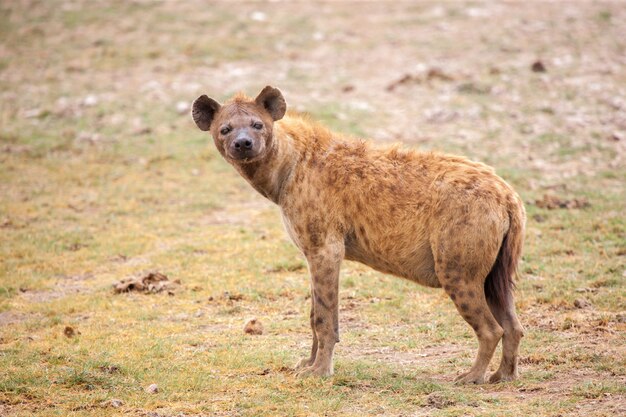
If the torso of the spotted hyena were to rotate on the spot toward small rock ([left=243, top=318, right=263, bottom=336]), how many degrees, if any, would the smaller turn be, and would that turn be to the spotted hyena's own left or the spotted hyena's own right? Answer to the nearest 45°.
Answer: approximately 45° to the spotted hyena's own right

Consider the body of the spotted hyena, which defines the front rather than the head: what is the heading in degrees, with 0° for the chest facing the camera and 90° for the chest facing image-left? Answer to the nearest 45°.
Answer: approximately 90°

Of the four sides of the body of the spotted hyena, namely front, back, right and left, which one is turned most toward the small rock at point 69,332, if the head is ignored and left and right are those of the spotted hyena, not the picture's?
front

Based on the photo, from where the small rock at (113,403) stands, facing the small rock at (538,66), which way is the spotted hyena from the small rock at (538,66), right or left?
right

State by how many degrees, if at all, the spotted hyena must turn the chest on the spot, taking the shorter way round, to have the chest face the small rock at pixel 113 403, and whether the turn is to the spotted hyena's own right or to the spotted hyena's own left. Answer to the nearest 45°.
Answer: approximately 45° to the spotted hyena's own left

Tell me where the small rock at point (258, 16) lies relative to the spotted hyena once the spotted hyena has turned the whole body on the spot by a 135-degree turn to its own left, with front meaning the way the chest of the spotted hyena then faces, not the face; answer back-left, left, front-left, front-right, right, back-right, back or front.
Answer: back-left

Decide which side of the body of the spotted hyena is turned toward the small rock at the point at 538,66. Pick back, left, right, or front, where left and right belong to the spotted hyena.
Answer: right

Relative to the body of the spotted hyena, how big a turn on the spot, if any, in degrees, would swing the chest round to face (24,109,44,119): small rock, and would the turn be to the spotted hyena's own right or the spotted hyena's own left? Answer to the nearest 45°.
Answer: approximately 45° to the spotted hyena's own right

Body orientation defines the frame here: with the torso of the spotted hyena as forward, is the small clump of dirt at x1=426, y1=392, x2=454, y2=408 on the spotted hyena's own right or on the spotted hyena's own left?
on the spotted hyena's own left
